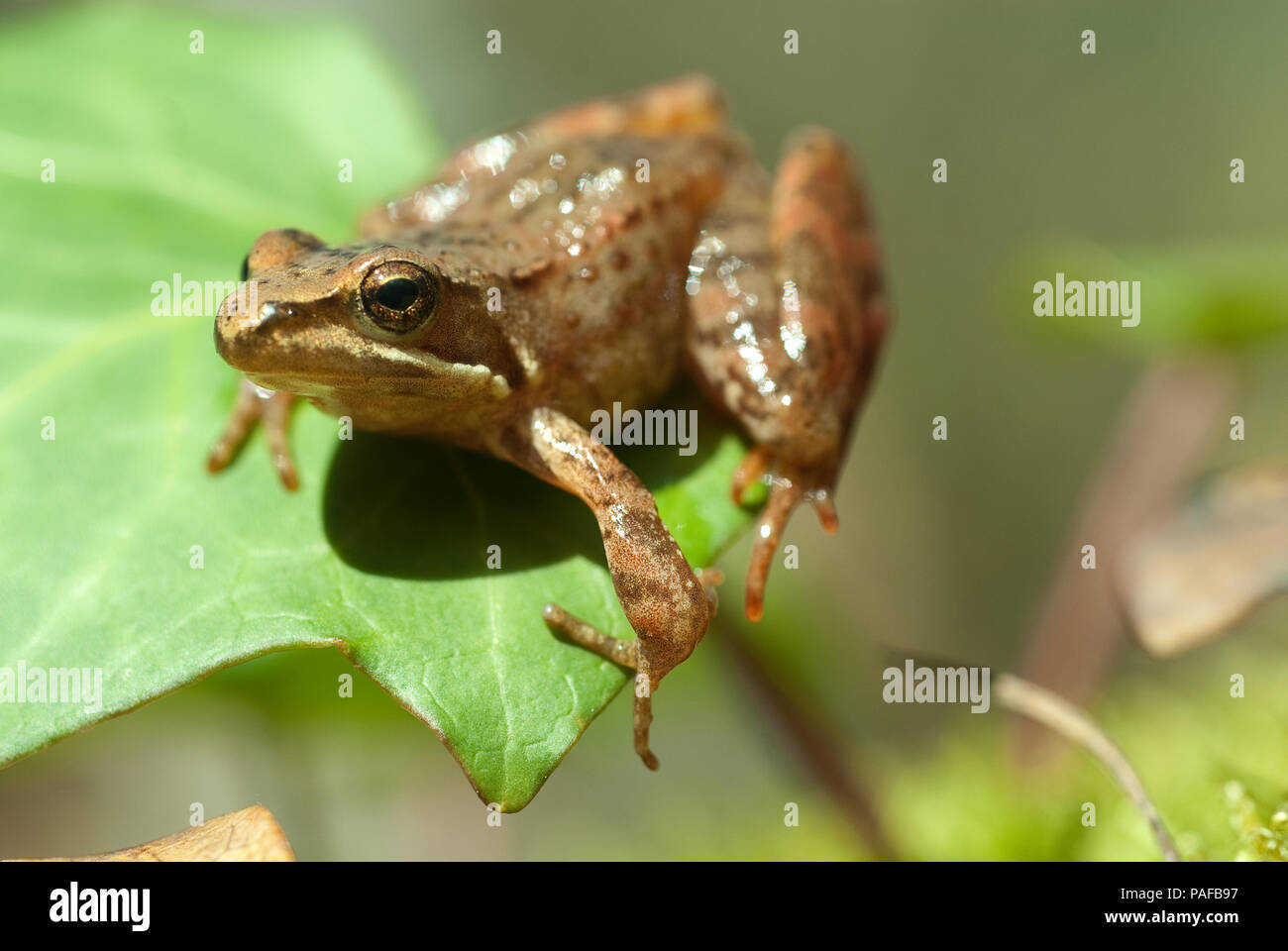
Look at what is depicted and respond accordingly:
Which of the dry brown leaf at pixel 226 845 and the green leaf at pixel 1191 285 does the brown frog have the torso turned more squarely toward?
the dry brown leaf

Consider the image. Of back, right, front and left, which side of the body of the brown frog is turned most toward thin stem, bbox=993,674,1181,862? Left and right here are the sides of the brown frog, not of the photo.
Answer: back

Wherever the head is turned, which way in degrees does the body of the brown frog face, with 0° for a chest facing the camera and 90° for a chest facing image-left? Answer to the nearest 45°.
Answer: approximately 45°

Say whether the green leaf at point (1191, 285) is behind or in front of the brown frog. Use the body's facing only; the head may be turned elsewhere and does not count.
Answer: behind

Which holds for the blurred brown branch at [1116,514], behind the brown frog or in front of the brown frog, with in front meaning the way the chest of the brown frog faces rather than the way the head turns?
behind

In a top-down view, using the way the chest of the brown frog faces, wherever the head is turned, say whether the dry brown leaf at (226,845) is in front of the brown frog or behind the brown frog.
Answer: in front
